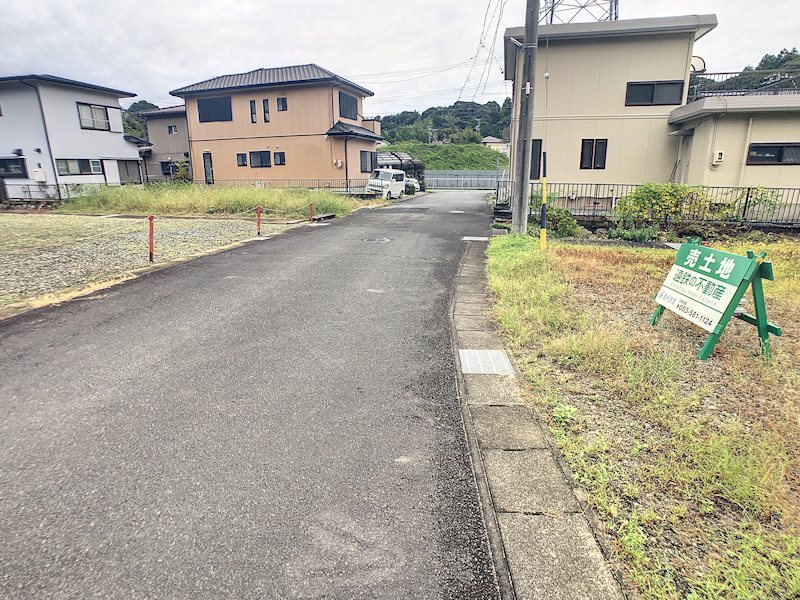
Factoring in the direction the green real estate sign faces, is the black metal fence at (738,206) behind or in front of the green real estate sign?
behind

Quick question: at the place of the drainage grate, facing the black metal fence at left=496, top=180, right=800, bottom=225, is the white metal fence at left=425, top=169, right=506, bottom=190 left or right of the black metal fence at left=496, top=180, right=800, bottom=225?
left

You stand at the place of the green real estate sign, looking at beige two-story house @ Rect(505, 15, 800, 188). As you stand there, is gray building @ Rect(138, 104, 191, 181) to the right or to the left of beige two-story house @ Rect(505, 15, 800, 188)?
left

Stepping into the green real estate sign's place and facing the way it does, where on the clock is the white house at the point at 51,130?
The white house is roughly at 2 o'clock from the green real estate sign.

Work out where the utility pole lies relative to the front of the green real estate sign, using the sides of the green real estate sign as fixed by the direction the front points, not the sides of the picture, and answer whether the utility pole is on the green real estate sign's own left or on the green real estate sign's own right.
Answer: on the green real estate sign's own right

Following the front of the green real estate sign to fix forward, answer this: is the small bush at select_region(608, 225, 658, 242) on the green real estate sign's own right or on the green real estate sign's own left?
on the green real estate sign's own right

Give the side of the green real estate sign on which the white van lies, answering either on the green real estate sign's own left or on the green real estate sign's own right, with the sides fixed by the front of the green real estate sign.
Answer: on the green real estate sign's own right

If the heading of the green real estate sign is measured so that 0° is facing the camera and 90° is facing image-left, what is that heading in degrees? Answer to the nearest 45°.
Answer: approximately 45°

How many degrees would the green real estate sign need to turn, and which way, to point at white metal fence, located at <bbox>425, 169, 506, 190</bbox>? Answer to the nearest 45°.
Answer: approximately 90° to its right

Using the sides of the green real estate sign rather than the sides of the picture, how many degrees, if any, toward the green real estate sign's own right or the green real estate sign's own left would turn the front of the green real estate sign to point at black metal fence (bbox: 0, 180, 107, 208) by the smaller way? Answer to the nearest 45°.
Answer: approximately 45° to the green real estate sign's own right
